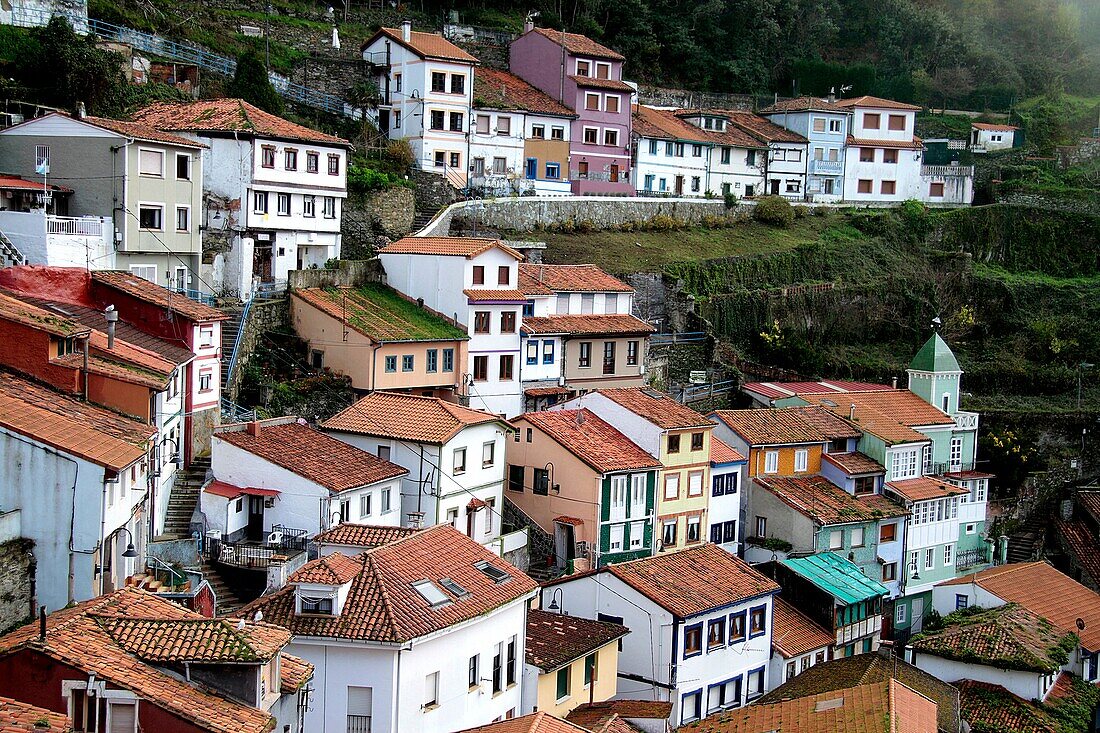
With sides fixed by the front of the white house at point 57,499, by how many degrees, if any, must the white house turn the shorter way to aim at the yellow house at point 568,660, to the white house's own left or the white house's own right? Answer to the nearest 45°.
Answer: approximately 45° to the white house's own left

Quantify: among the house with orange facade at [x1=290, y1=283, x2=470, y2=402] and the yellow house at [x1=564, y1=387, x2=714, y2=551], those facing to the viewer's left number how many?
0

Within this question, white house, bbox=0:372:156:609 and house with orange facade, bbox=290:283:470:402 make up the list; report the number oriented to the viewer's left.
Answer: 0

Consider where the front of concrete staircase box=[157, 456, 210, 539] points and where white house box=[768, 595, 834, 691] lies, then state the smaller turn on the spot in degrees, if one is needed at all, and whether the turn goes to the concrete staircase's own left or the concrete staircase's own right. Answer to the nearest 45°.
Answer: approximately 90° to the concrete staircase's own left

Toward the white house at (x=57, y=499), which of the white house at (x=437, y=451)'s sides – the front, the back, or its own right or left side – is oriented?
right

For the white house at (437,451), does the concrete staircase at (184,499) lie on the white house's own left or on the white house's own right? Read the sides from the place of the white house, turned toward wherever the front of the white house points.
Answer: on the white house's own right

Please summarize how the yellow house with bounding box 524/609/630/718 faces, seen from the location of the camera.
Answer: facing the viewer and to the right of the viewer
